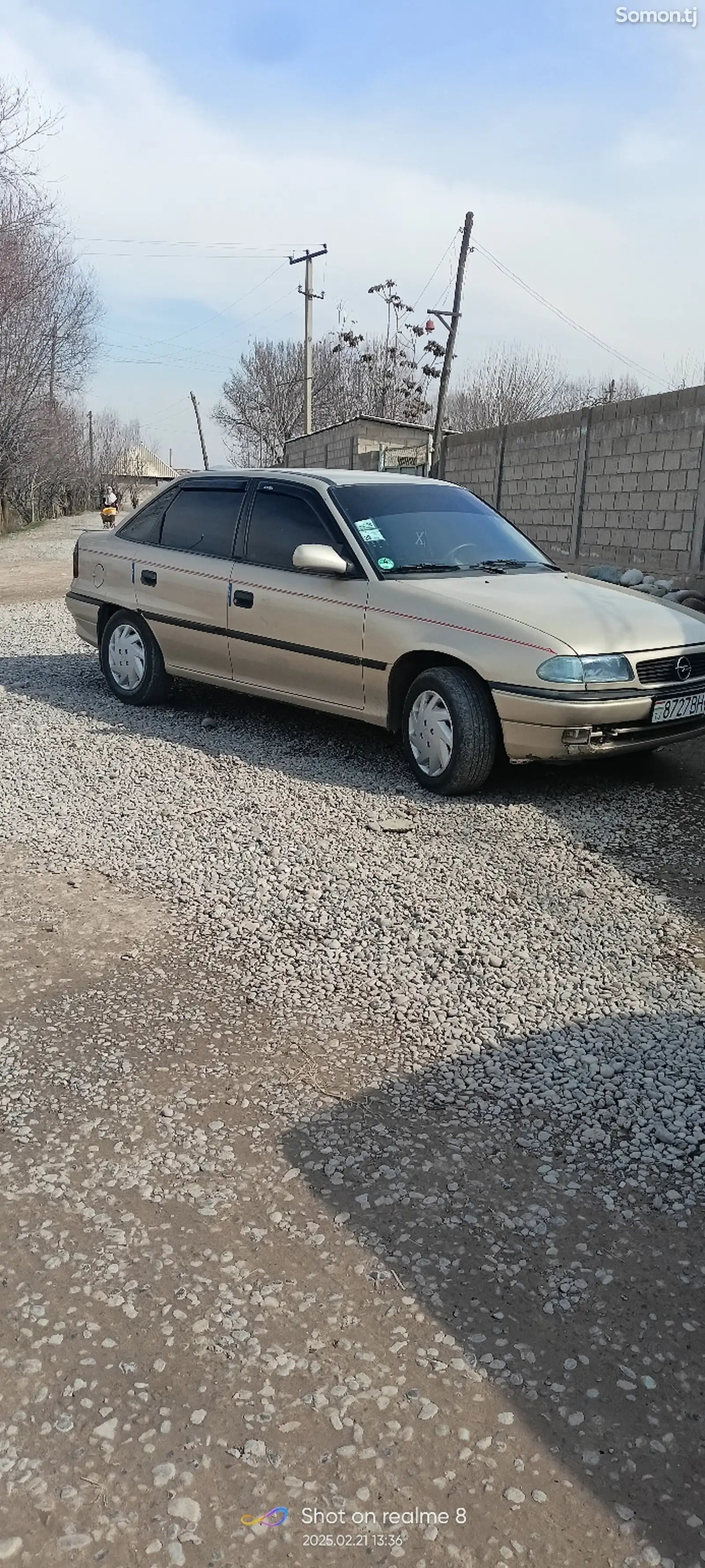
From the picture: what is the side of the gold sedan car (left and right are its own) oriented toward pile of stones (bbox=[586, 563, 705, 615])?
left

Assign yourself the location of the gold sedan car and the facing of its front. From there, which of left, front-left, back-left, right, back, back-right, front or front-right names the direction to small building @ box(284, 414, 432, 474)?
back-left

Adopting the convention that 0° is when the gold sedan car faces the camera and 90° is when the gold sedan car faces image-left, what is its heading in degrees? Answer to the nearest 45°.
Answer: approximately 315°

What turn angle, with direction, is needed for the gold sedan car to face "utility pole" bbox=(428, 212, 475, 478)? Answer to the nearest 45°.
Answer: approximately 135° to its left

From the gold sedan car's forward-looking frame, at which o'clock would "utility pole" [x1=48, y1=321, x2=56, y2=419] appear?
The utility pole is roughly at 7 o'clock from the gold sedan car.

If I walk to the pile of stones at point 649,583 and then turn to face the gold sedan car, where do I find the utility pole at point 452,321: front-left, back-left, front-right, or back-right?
back-right
